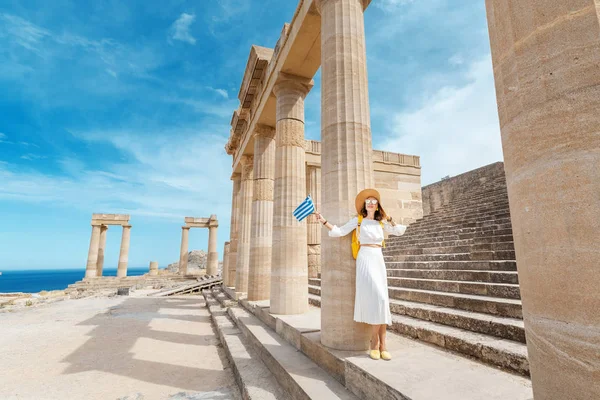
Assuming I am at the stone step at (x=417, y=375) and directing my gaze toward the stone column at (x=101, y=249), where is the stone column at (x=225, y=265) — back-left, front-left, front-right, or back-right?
front-right

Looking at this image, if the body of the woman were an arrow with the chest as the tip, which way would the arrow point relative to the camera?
toward the camera

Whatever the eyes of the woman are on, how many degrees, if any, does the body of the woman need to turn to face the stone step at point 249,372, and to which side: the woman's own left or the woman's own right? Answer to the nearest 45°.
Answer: approximately 135° to the woman's own right

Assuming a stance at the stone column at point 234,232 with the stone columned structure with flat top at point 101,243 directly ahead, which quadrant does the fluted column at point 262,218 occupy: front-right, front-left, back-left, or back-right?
back-left

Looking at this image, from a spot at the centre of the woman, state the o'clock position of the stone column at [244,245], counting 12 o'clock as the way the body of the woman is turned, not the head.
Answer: The stone column is roughly at 5 o'clock from the woman.

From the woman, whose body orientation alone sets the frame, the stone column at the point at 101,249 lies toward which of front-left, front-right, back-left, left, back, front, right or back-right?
back-right

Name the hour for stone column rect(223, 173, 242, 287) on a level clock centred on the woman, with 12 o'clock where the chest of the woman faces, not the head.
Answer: The stone column is roughly at 5 o'clock from the woman.

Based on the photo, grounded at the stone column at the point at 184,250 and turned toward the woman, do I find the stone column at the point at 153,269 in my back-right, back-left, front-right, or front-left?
back-right

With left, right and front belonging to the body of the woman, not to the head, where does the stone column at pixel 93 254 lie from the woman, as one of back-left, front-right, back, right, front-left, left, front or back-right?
back-right

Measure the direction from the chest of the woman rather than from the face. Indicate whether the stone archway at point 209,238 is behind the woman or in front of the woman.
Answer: behind
